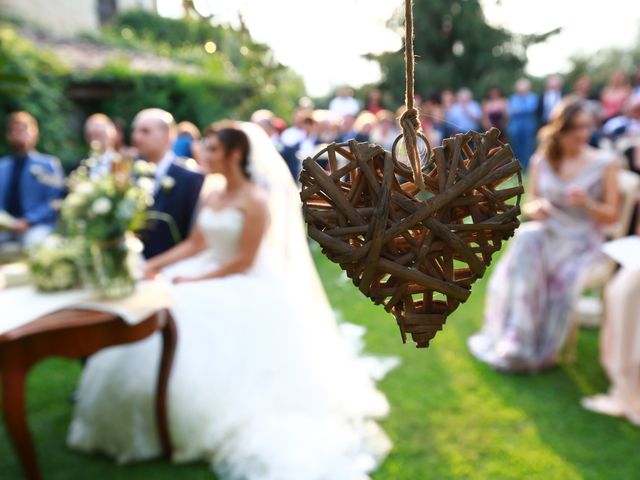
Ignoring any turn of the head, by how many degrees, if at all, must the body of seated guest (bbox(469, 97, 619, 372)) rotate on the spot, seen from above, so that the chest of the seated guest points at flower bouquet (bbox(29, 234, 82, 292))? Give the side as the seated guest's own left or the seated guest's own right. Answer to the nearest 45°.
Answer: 0° — they already face it

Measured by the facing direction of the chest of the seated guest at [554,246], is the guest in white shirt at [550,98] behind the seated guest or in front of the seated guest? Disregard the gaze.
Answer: behind

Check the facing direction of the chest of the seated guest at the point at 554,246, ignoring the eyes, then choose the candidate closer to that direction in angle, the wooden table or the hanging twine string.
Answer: the wooden table

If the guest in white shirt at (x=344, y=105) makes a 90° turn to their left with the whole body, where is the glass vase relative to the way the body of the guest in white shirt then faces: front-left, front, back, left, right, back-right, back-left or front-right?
right

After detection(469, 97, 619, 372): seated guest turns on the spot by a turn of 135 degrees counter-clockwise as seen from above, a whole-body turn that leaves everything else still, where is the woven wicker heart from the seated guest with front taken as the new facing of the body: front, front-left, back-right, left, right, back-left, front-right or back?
right

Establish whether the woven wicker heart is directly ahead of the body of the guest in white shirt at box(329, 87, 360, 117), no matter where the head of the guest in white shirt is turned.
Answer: yes

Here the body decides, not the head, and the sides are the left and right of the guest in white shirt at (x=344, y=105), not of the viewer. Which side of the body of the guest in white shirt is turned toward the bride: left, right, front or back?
front

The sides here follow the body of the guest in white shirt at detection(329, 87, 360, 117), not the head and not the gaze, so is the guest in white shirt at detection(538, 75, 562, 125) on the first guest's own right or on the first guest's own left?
on the first guest's own left

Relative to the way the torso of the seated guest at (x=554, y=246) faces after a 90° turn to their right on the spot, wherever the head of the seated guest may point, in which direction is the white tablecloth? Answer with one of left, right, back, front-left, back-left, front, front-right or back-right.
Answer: left

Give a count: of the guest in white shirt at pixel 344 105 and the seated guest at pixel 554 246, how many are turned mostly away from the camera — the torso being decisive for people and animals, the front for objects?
0

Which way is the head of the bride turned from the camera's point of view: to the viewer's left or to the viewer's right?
to the viewer's left

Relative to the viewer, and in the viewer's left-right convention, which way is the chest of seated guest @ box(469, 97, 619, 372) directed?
facing the viewer and to the left of the viewer

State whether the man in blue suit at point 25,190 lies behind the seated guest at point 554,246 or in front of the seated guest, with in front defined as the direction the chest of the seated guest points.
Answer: in front

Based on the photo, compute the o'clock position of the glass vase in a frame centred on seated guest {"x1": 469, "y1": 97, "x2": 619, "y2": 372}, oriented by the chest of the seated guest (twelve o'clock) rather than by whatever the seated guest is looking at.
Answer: The glass vase is roughly at 12 o'clock from the seated guest.

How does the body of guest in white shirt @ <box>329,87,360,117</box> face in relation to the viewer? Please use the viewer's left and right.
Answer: facing the viewer

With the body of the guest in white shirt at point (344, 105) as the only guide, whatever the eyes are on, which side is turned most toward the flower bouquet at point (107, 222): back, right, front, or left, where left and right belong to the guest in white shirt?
front

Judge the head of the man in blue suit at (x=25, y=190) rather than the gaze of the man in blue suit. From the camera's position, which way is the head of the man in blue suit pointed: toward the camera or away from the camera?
toward the camera
